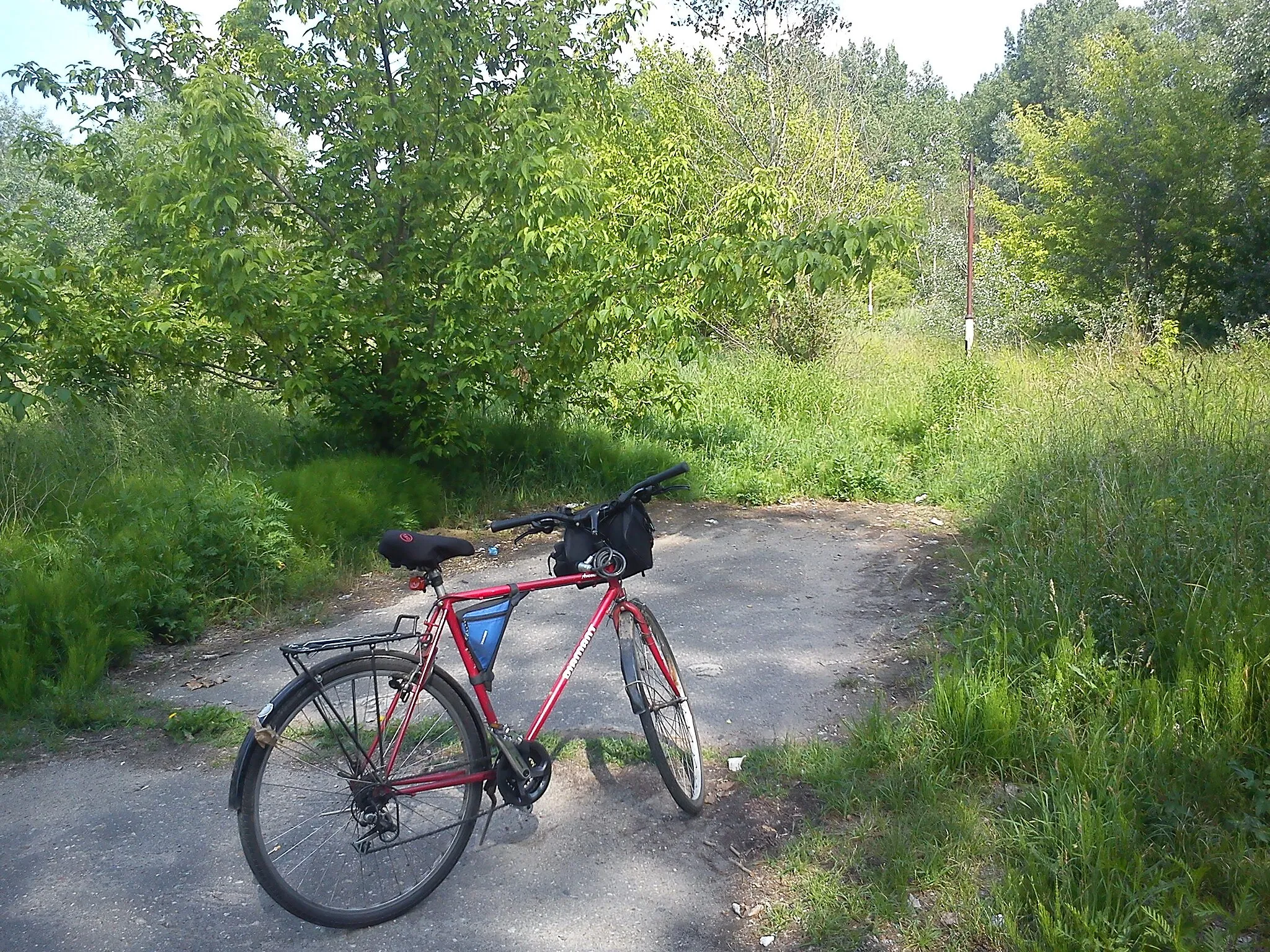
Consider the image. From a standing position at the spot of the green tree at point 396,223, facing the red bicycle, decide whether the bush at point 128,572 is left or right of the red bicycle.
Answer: right

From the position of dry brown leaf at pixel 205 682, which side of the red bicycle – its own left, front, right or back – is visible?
left

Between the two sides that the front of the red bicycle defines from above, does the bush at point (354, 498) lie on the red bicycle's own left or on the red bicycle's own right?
on the red bicycle's own left

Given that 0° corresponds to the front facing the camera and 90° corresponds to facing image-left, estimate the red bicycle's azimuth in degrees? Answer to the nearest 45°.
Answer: approximately 225°

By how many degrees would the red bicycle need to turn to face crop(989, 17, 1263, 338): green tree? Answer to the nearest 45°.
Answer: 0° — it already faces it

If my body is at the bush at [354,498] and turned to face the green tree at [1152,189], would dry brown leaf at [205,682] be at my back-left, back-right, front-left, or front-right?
back-right
